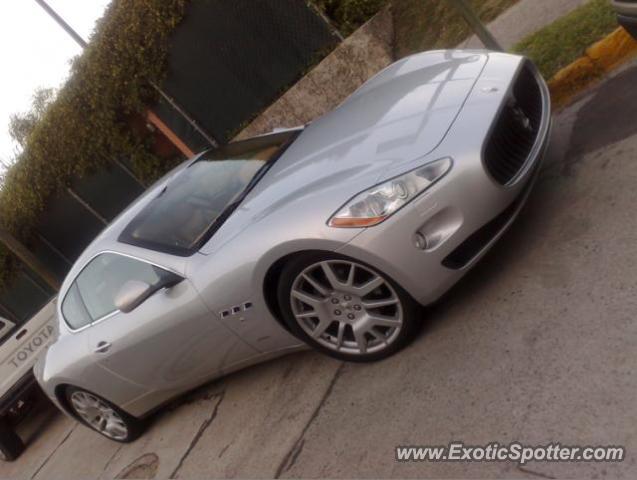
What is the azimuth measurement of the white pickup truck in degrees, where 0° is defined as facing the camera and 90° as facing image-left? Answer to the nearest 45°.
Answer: approximately 135°

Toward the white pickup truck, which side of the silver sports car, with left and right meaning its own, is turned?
back

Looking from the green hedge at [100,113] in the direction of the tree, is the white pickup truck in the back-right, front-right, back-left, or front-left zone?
back-left

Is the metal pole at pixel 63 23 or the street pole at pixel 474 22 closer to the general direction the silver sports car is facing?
the street pole

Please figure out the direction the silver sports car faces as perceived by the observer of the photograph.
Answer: facing the viewer and to the right of the viewer

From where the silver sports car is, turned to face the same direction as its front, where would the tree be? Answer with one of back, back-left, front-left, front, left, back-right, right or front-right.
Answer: back-left

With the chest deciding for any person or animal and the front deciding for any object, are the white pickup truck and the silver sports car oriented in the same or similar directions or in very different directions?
very different directions

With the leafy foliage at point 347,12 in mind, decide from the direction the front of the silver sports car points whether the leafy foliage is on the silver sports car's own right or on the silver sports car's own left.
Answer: on the silver sports car's own left
